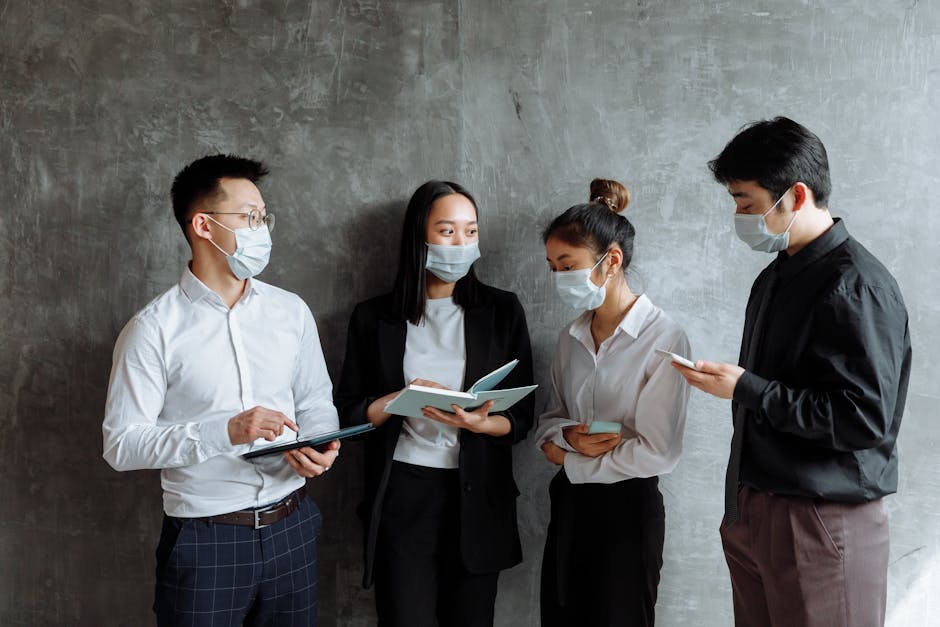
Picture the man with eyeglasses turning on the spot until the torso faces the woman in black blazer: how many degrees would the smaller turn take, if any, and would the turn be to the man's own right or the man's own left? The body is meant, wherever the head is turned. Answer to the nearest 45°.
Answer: approximately 45° to the man's own left

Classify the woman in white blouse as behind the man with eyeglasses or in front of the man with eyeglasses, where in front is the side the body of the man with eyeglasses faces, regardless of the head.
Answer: in front

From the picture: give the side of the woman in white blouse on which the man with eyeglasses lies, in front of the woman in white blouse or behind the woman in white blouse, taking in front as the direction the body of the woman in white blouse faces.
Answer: in front

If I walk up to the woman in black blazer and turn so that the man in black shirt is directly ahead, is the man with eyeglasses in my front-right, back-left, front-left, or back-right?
back-right

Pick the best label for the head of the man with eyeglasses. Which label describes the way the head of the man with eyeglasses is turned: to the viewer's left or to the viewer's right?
to the viewer's right

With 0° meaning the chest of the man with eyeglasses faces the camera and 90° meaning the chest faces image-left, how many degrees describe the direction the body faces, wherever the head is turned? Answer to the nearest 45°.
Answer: approximately 315°

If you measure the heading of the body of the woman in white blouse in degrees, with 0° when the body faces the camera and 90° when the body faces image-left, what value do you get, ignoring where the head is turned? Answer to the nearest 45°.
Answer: approximately 45°

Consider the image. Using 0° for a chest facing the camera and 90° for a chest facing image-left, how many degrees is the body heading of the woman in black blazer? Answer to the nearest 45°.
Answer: approximately 0°

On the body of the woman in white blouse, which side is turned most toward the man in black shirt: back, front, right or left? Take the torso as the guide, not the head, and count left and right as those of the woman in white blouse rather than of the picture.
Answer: left

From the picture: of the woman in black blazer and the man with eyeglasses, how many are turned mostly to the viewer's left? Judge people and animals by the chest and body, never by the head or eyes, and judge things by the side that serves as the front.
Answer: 0

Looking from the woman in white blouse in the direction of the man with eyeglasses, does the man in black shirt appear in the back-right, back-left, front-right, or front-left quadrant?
back-left

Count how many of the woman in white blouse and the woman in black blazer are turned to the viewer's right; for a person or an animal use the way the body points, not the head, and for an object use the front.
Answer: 0

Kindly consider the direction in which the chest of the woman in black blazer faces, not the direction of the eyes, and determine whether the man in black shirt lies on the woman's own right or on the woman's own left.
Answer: on the woman's own left
